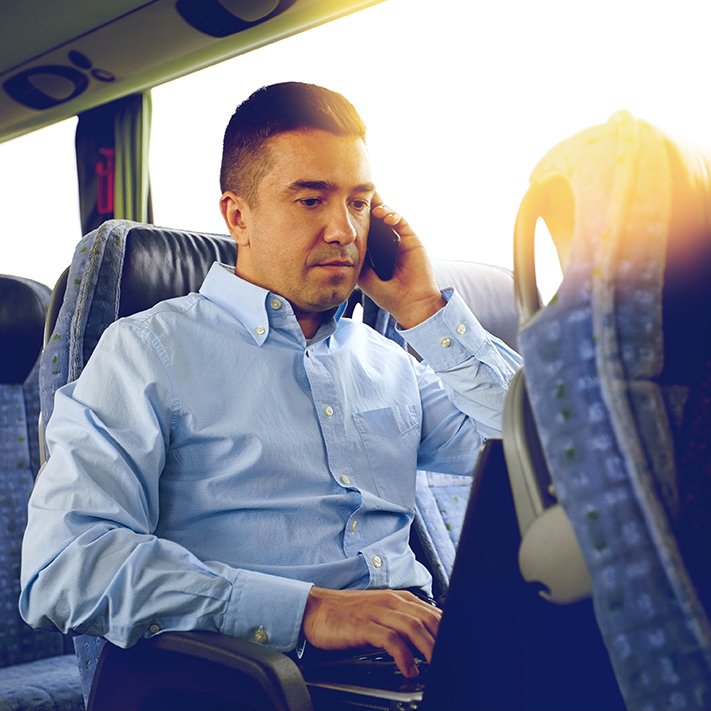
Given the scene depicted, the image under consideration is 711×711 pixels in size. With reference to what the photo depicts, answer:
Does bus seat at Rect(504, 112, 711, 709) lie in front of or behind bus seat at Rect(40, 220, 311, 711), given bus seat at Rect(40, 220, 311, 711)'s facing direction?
in front

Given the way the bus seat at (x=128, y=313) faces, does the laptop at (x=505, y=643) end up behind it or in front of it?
in front

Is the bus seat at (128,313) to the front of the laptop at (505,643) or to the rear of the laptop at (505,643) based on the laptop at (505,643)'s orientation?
to the front

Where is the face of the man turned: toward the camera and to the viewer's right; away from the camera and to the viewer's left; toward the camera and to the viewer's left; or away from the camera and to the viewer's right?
toward the camera and to the viewer's right

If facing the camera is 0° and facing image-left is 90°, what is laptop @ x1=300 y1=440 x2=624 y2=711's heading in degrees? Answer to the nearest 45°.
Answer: approximately 135°

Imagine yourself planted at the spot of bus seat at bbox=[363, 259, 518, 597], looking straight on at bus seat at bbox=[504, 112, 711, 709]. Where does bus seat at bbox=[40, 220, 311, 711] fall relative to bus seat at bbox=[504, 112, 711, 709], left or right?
right
